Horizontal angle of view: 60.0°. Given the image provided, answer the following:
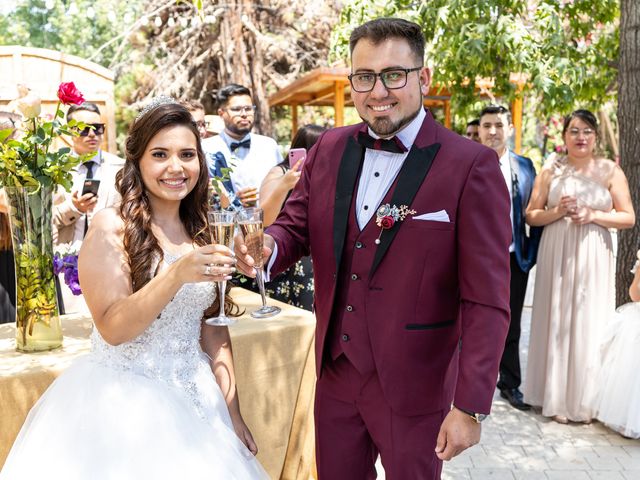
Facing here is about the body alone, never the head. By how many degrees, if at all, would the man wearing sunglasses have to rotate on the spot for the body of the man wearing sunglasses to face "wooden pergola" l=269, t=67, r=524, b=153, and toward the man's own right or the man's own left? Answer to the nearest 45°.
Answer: approximately 135° to the man's own left

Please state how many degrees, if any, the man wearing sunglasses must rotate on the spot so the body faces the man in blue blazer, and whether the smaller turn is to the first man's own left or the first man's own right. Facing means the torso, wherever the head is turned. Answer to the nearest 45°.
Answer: approximately 90° to the first man's own left

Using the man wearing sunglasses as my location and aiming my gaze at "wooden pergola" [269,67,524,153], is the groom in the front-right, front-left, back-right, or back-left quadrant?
back-right

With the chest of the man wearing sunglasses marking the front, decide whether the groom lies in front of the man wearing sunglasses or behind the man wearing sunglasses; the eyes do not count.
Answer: in front

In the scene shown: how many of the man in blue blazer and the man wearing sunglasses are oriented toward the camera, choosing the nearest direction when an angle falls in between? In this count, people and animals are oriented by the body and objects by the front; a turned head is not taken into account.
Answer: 2

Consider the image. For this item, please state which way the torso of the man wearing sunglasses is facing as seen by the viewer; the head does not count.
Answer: toward the camera

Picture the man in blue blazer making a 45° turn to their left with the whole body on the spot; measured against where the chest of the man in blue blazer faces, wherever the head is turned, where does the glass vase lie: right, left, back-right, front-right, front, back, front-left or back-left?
right

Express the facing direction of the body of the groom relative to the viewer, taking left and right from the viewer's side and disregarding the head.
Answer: facing the viewer and to the left of the viewer

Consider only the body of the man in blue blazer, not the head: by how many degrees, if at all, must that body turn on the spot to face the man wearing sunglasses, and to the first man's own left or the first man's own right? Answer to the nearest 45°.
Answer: approximately 45° to the first man's own right

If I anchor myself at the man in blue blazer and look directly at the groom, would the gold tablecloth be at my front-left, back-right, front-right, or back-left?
front-right

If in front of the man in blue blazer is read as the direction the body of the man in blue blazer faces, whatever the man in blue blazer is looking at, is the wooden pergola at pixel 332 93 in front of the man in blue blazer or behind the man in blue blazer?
behind
